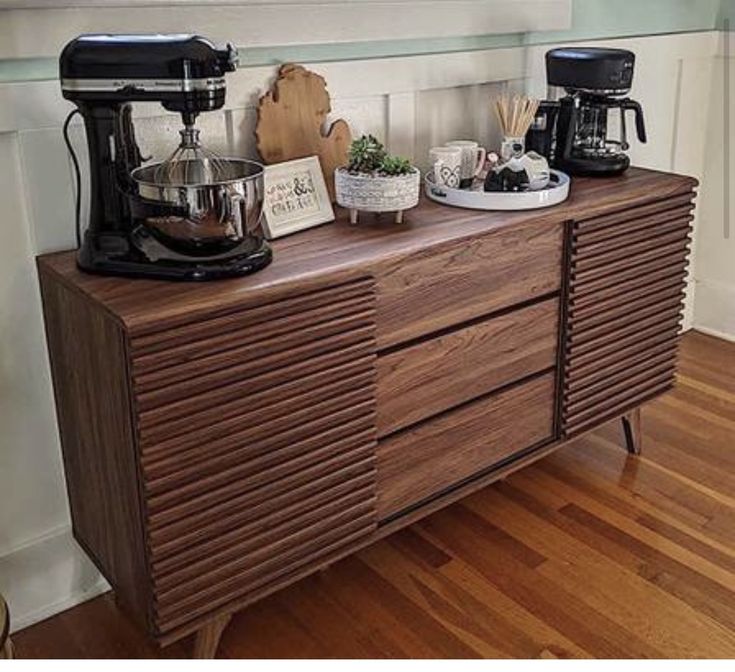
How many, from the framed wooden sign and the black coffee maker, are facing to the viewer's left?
0

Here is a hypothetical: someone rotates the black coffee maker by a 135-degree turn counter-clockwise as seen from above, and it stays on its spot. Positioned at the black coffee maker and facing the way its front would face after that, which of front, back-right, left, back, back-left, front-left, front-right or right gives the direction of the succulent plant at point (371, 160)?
back-left

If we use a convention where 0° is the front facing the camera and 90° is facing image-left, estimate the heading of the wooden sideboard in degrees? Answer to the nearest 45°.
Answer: approximately 315°

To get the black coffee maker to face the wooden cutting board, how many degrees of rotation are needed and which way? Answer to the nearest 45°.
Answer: approximately 90° to its right

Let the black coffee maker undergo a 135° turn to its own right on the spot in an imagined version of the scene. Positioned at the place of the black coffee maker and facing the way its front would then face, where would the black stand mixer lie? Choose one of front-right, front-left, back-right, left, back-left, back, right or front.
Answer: front-left

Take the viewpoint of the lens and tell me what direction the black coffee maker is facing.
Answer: facing the viewer and to the right of the viewer

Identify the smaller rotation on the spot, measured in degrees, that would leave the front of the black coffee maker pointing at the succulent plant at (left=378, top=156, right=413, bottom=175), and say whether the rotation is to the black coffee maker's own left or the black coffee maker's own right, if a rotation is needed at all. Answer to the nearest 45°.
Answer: approximately 90° to the black coffee maker's own right
